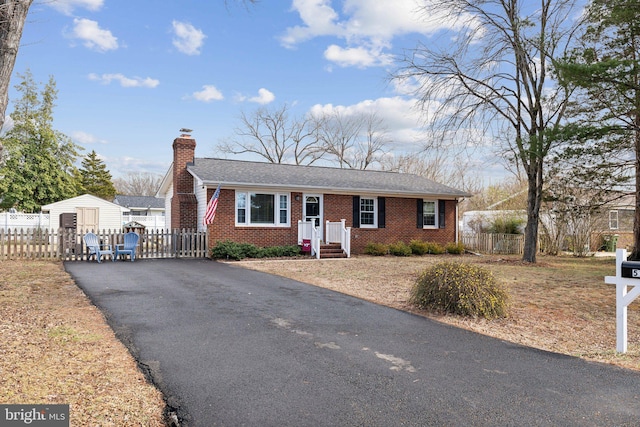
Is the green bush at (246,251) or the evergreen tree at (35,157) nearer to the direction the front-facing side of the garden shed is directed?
the green bush

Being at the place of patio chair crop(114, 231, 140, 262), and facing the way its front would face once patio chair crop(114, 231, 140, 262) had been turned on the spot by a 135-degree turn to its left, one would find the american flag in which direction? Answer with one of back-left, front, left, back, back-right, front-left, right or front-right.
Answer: front

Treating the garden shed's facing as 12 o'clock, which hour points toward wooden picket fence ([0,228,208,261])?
The wooden picket fence is roughly at 12 o'clock from the garden shed.

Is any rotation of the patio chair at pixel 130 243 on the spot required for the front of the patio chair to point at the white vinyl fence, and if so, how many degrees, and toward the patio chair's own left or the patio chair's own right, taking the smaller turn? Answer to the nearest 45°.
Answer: approximately 135° to the patio chair's own right

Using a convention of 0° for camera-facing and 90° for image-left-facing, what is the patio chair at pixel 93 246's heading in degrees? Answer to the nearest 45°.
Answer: approximately 315°
